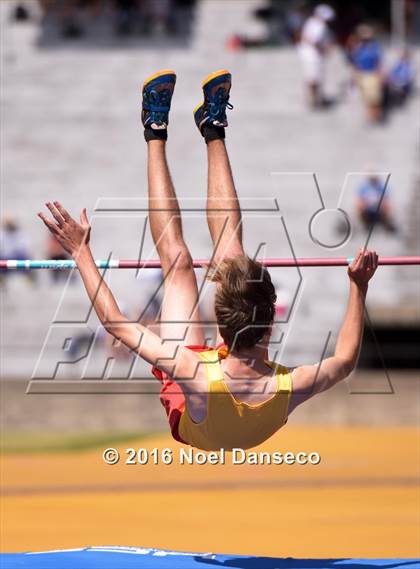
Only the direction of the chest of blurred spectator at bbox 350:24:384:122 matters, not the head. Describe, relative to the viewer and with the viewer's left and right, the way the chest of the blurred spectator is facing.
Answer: facing the viewer

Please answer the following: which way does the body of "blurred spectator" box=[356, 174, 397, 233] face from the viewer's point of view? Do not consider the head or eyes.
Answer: toward the camera

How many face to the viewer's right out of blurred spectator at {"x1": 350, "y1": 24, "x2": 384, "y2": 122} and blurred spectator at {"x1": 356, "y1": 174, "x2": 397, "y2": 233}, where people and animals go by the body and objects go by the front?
0

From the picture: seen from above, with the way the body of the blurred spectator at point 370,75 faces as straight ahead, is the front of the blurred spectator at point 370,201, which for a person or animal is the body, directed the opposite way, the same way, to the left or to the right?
the same way

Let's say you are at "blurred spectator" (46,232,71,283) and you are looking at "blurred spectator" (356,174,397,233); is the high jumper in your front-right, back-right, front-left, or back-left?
front-right

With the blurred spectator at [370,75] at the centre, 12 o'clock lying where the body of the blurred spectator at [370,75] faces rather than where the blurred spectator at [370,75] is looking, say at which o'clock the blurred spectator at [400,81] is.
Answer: the blurred spectator at [400,81] is roughly at 8 o'clock from the blurred spectator at [370,75].
